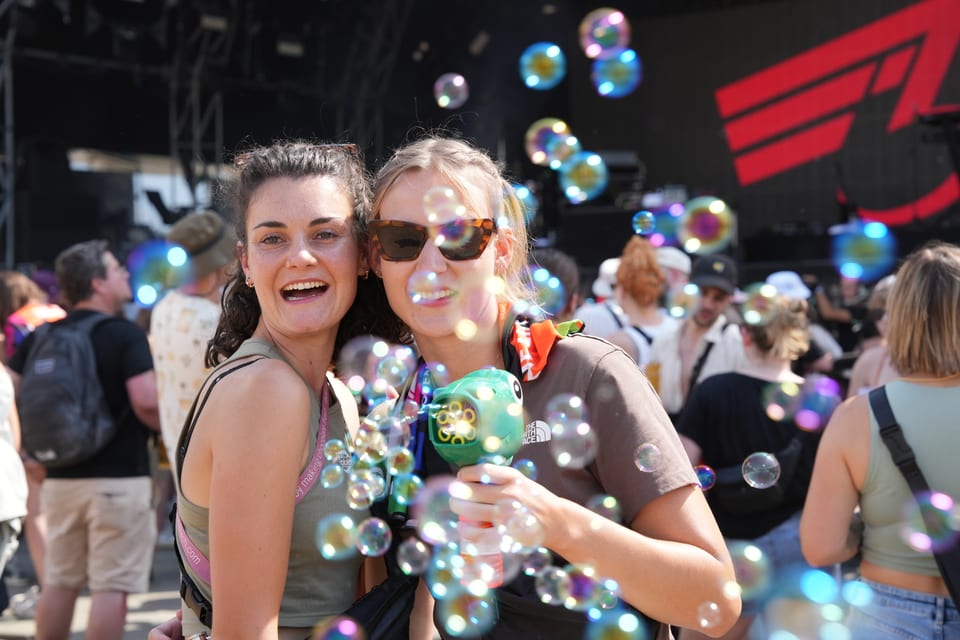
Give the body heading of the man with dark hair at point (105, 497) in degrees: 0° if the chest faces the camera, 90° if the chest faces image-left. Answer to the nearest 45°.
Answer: approximately 225°

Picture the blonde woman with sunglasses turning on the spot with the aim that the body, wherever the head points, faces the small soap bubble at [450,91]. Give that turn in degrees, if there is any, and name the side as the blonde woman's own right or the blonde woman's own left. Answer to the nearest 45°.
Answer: approximately 135° to the blonde woman's own right

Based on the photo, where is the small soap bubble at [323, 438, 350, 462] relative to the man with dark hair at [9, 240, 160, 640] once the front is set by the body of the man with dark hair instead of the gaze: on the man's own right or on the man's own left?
on the man's own right

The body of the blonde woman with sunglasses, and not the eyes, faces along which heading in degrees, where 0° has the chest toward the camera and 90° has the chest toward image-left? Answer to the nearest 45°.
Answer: approximately 45°

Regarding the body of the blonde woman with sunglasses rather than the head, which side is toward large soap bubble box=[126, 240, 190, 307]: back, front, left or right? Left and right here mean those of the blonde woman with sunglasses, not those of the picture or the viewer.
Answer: right

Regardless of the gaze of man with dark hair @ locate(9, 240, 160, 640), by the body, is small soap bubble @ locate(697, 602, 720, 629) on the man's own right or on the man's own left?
on the man's own right

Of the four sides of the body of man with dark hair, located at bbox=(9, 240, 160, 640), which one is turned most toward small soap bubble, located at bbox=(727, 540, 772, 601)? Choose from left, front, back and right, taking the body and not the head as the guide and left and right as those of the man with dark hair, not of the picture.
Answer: right
